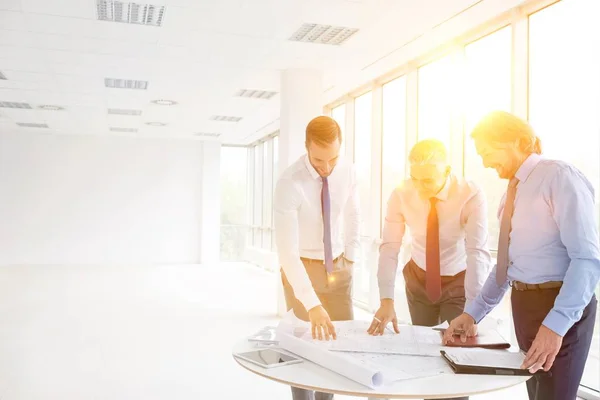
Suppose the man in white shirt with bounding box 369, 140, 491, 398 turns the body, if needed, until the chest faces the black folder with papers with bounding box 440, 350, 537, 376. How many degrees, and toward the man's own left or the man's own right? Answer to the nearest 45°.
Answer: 0° — they already face it

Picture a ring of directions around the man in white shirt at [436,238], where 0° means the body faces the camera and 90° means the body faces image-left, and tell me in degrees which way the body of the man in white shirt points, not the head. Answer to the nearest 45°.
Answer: approximately 0°

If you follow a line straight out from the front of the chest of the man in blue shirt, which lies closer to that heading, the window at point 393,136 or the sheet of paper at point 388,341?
the sheet of paper

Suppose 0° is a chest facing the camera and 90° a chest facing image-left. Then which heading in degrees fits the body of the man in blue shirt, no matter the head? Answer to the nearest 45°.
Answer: approximately 45°

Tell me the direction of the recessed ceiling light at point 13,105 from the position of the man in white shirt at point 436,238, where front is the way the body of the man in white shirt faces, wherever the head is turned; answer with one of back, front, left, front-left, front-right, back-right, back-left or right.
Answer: back-right

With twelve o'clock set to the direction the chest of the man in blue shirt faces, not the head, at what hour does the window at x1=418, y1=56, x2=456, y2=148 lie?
The window is roughly at 4 o'clock from the man in blue shirt.

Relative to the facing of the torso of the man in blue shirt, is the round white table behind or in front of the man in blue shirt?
in front

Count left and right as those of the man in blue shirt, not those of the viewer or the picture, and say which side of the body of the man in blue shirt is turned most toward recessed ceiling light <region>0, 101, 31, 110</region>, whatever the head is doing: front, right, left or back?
right

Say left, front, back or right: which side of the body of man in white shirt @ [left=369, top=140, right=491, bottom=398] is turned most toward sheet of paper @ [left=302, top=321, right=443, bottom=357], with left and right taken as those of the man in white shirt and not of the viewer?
front

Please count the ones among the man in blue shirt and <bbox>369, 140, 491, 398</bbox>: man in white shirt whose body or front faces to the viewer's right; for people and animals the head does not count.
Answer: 0
